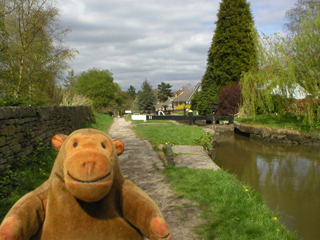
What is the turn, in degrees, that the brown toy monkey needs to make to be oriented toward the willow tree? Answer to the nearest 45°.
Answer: approximately 135° to its left

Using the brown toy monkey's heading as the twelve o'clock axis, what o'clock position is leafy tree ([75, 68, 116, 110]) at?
The leafy tree is roughly at 6 o'clock from the brown toy monkey.

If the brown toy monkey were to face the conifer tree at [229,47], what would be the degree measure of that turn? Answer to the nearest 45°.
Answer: approximately 135° to its left

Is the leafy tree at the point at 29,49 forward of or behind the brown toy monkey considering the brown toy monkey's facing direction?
behind

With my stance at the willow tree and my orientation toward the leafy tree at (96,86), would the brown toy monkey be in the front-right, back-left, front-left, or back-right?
back-left

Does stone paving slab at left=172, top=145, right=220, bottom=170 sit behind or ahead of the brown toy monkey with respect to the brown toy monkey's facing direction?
behind

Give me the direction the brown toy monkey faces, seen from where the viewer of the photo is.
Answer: facing the viewer

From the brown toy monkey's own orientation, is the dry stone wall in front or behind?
behind
